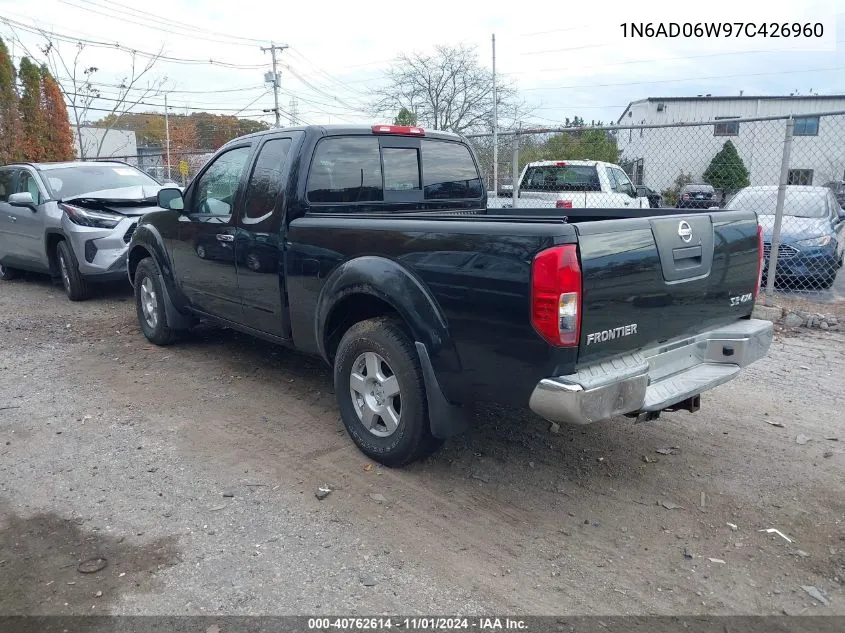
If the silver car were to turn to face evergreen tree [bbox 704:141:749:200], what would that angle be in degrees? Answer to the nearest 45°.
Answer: approximately 45° to its left

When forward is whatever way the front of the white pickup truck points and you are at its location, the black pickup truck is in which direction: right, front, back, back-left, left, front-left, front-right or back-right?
back-right

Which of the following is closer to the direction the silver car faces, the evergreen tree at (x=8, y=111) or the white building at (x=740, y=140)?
the white building

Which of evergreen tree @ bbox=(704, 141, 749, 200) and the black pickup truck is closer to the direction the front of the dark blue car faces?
the black pickup truck

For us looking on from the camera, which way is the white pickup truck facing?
facing away from the viewer and to the right of the viewer

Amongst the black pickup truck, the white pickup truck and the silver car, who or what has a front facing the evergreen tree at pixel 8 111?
the black pickup truck

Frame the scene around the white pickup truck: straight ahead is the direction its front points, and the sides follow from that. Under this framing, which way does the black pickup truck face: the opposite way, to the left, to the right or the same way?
to the left

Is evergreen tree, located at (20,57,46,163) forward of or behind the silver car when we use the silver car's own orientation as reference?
behind

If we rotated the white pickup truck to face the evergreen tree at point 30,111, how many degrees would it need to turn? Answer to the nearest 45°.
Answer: approximately 135° to its left

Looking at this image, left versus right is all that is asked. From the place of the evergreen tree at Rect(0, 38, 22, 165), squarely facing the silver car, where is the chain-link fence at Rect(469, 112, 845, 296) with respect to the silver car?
left
